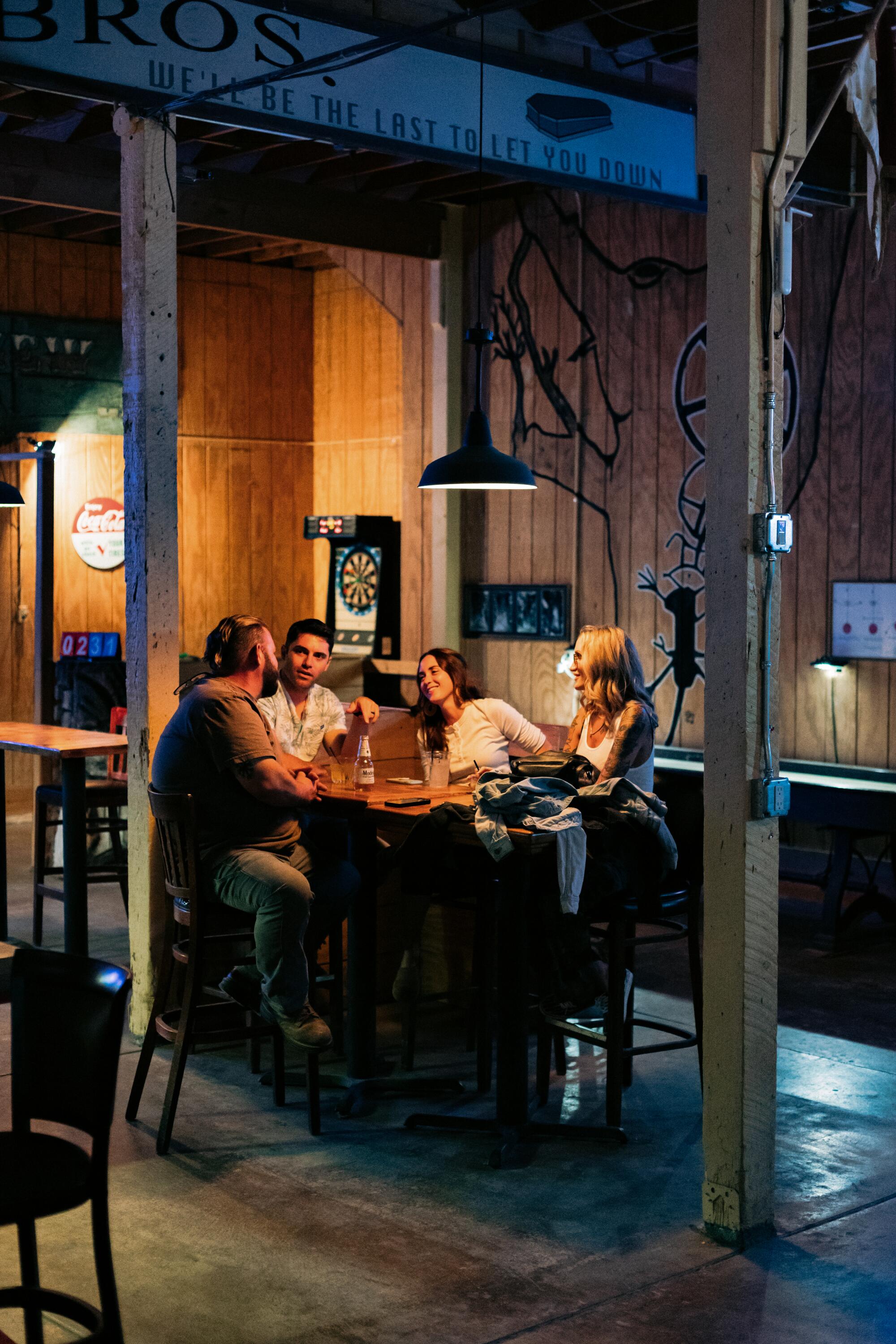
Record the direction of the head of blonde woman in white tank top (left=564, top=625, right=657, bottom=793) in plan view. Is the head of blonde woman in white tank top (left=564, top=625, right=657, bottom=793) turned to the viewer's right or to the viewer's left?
to the viewer's left

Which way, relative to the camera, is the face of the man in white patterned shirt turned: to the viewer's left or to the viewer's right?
to the viewer's left

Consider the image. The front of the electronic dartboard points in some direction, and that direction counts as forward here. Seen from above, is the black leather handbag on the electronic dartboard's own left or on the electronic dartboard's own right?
on the electronic dartboard's own left

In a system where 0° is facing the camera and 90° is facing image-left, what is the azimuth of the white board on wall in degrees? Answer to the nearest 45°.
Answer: approximately 0°

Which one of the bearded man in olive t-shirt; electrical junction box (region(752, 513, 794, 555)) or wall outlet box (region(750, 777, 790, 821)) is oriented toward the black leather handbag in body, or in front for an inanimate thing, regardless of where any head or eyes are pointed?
the bearded man in olive t-shirt

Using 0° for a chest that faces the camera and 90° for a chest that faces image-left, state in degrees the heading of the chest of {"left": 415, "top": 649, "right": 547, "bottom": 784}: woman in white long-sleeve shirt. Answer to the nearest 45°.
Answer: approximately 45°

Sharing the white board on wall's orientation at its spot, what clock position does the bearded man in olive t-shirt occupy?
The bearded man in olive t-shirt is roughly at 1 o'clock from the white board on wall.

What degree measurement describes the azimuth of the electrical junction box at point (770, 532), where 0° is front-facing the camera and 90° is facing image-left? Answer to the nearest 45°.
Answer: approximately 315°

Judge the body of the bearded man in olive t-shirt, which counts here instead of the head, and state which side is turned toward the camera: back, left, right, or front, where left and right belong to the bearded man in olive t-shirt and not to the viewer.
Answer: right
